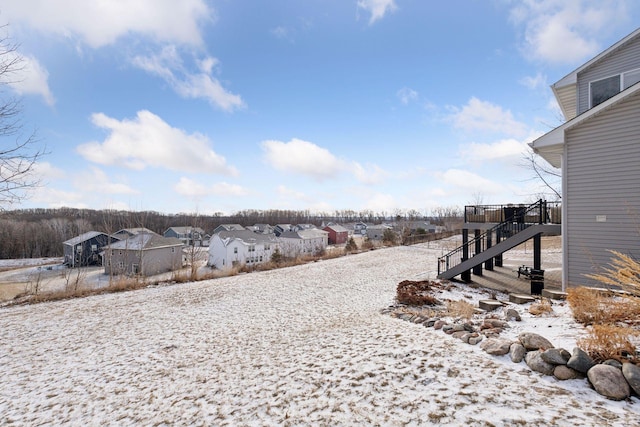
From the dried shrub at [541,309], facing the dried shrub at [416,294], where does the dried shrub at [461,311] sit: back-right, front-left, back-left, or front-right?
front-left

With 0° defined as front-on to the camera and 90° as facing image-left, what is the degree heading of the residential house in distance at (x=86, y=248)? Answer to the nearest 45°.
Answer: approximately 315°

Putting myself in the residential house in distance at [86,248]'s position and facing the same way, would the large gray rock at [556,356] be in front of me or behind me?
in front

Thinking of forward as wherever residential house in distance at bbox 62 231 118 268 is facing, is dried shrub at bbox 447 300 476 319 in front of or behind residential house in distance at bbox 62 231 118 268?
in front

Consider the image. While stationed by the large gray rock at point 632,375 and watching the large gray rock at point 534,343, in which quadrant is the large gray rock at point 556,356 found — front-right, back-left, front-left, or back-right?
front-left

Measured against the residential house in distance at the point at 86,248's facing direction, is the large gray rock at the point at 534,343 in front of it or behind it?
in front

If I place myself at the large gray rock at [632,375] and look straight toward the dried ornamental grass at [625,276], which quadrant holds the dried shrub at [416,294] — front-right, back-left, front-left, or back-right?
front-left
